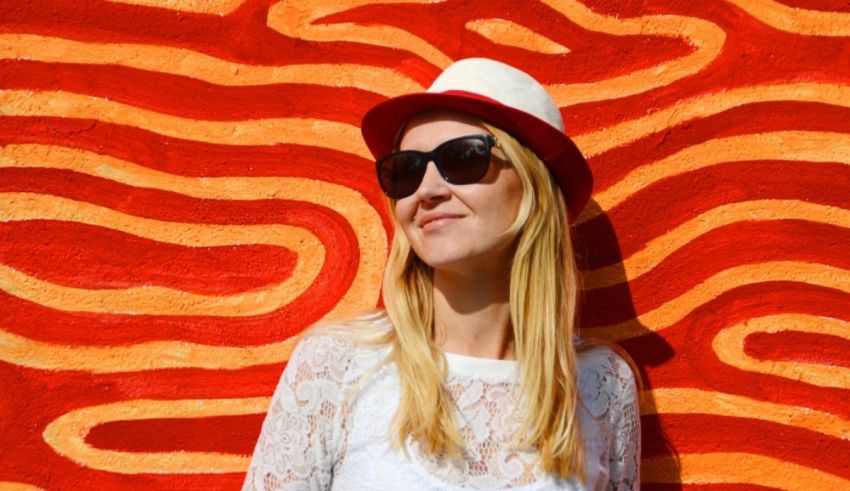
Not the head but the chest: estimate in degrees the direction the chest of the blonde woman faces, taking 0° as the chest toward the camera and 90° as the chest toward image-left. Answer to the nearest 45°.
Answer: approximately 0°

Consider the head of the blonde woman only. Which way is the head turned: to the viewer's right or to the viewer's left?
to the viewer's left
